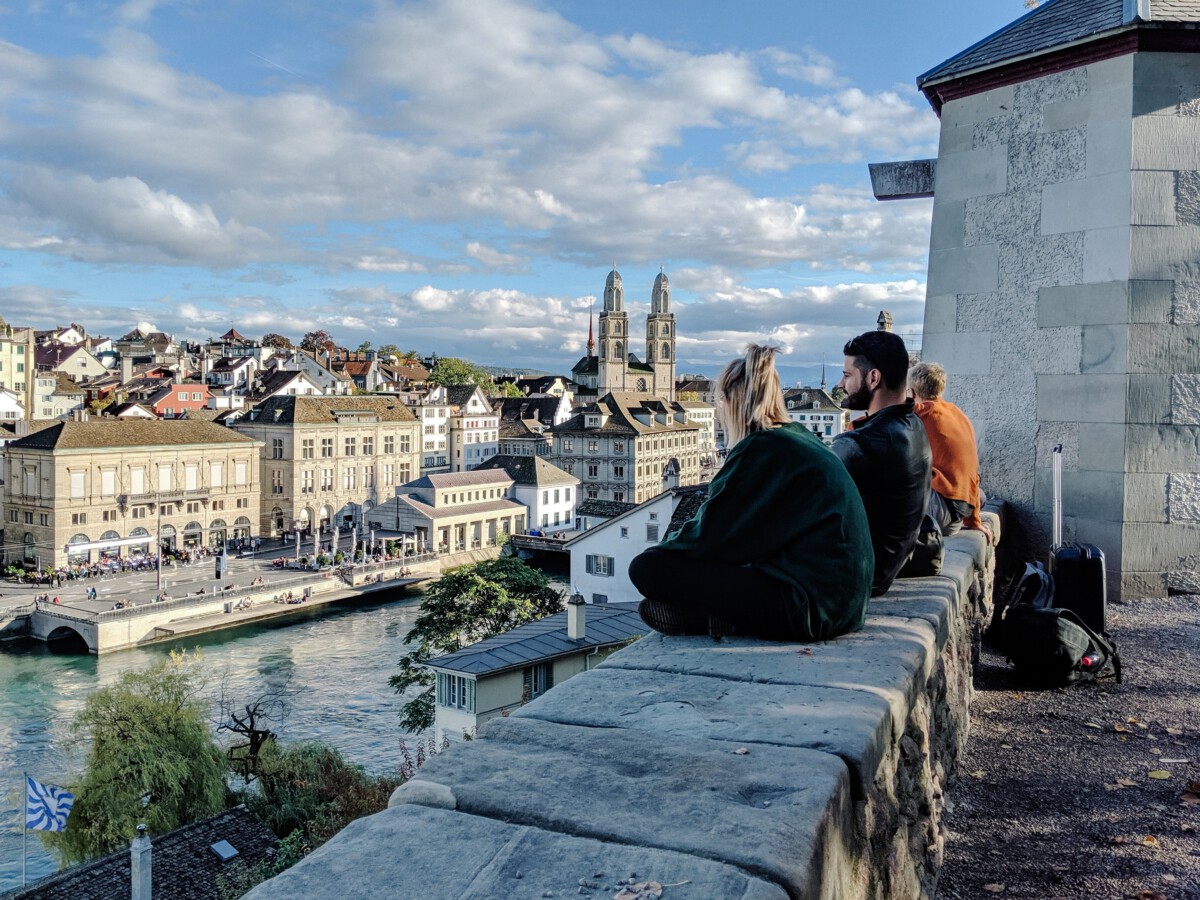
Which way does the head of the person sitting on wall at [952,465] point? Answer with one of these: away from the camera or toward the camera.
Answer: away from the camera

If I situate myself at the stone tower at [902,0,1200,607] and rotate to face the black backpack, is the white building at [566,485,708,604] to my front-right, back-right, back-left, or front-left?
back-right

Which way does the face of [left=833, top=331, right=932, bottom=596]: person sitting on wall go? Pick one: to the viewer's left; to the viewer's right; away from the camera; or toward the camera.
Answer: to the viewer's left

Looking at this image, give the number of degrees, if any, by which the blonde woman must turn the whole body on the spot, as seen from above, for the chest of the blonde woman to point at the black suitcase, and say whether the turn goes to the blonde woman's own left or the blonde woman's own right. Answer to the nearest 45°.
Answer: approximately 90° to the blonde woman's own right

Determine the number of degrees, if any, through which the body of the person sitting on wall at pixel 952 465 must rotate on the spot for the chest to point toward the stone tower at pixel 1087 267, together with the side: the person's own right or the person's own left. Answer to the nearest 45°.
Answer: approximately 90° to the person's own right

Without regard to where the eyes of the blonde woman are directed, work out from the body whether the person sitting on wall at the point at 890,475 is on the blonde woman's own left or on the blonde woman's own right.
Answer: on the blonde woman's own right

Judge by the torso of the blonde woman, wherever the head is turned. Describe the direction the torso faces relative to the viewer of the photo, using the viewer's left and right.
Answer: facing away from the viewer and to the left of the viewer

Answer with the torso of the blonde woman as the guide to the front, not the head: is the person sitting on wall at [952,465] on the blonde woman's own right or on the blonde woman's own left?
on the blonde woman's own right

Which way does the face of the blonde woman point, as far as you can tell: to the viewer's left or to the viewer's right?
to the viewer's left

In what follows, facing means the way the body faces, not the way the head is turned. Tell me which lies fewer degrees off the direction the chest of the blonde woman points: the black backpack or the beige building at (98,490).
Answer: the beige building

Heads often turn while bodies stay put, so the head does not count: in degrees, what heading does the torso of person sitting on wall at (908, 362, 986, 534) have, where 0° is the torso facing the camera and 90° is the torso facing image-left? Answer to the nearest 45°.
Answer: approximately 135°

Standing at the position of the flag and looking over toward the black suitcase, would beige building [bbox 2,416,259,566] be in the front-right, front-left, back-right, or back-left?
back-left
